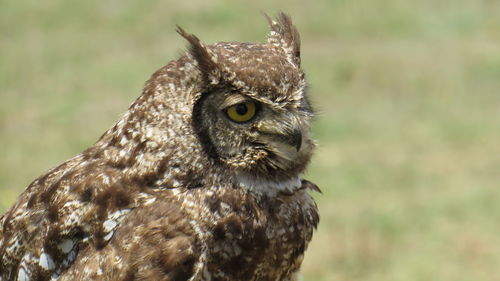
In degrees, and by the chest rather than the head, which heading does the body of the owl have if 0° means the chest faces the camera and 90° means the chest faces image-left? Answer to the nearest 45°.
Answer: approximately 315°
